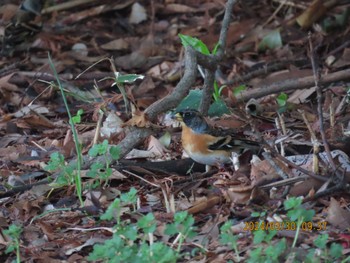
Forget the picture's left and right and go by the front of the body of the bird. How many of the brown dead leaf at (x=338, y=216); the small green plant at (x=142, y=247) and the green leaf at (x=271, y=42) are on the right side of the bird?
1

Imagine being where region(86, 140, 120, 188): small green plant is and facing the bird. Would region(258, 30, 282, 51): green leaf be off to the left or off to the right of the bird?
left

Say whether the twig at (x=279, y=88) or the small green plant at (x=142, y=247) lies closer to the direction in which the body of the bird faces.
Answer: the small green plant

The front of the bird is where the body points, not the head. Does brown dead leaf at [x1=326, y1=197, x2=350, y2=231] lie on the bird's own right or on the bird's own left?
on the bird's own left

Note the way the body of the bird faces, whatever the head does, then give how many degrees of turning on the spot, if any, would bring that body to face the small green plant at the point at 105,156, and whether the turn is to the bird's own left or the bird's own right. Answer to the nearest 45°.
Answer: approximately 45° to the bird's own left

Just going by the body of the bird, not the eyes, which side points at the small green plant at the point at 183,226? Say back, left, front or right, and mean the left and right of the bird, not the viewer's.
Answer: left

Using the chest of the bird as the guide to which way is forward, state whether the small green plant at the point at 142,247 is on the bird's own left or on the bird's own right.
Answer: on the bird's own left

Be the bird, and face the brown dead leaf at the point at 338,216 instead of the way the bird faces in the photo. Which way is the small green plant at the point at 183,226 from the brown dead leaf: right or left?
right

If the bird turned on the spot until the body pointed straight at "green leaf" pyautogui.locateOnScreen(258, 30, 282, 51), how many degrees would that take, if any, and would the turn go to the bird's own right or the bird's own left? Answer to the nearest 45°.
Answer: approximately 90° to the bird's own right

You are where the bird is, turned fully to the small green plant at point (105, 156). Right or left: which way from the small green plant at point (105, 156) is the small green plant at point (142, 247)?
left

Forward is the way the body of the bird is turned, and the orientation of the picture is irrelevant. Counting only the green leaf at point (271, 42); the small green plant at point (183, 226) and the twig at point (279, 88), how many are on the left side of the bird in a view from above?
1

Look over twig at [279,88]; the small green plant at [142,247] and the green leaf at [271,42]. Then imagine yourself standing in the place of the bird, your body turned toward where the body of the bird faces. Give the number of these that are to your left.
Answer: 1

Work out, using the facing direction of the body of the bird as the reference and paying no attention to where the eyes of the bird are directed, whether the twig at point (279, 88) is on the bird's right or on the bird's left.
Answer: on the bird's right

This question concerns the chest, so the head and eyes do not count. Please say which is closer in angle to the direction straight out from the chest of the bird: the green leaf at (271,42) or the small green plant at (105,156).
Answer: the small green plant

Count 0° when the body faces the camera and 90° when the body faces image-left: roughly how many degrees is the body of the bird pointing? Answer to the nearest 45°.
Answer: approximately 90°
